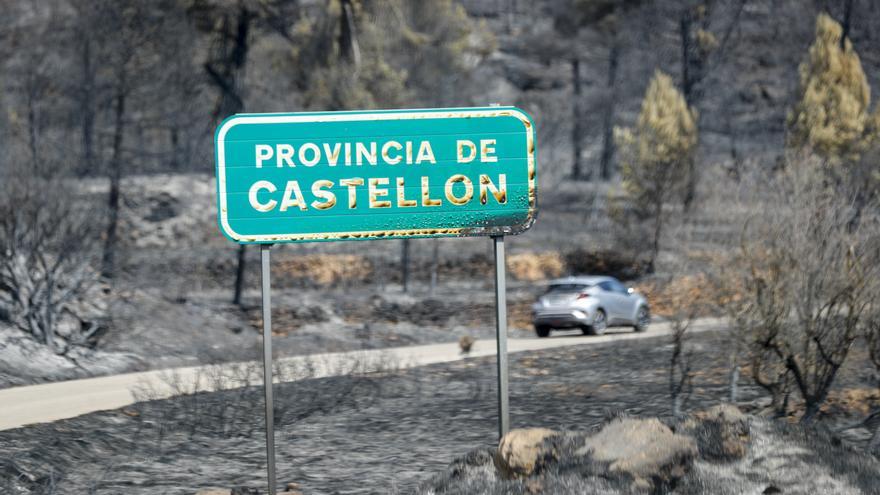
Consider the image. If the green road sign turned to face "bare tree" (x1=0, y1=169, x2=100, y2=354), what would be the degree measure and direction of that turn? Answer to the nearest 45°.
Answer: approximately 135° to its right

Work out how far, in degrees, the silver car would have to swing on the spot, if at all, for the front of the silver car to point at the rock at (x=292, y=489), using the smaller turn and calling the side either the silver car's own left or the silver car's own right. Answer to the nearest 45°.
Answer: approximately 135° to the silver car's own right

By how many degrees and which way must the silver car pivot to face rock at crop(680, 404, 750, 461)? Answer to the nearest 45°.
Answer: approximately 135° to its right

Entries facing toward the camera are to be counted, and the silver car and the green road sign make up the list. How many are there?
1

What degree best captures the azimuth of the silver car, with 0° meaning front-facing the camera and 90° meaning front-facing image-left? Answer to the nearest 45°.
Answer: approximately 225°

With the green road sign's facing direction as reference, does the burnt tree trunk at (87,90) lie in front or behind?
behind

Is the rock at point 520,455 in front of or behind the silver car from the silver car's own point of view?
behind

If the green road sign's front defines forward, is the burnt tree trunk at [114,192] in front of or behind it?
behind

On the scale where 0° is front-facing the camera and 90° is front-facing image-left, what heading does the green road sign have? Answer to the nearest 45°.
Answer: approximately 0°

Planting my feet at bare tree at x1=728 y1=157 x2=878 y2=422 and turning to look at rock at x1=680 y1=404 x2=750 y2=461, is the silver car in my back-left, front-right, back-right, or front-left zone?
back-right
